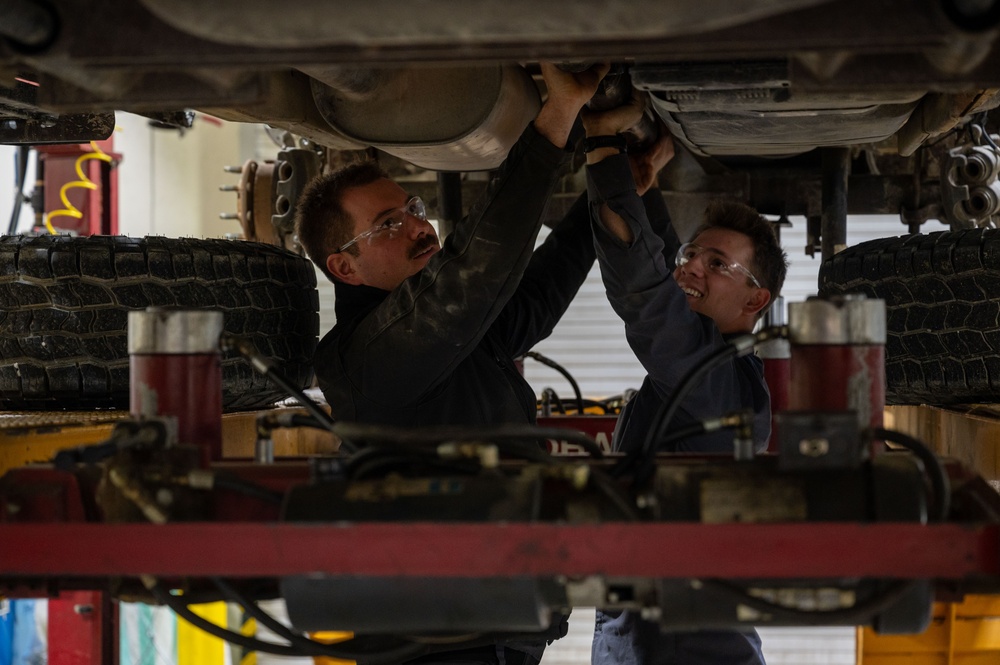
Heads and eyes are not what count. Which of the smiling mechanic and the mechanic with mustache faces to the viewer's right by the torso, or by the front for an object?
the mechanic with mustache

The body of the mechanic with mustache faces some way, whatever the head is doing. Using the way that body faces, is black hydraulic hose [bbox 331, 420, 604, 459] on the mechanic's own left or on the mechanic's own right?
on the mechanic's own right

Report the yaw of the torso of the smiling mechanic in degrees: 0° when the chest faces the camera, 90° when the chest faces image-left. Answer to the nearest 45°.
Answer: approximately 45°

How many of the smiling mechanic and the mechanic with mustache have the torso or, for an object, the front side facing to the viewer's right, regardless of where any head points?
1

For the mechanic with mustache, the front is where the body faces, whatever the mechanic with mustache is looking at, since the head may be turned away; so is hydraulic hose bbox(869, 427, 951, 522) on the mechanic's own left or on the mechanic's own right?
on the mechanic's own right

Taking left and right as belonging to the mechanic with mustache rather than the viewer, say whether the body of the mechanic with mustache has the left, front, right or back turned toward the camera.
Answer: right
